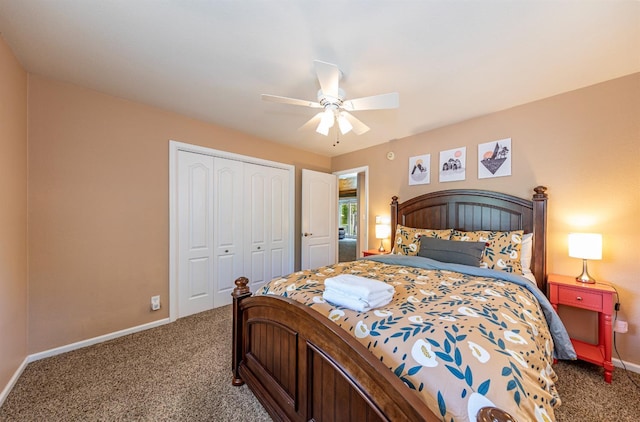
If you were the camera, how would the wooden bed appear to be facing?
facing the viewer and to the left of the viewer

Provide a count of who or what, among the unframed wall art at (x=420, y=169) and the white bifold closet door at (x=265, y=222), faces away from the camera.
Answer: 0

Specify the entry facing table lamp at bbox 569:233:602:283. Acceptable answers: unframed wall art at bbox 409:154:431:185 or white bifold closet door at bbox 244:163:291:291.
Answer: the white bifold closet door

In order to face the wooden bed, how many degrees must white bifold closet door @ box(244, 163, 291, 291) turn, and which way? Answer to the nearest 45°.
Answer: approximately 45° to its right

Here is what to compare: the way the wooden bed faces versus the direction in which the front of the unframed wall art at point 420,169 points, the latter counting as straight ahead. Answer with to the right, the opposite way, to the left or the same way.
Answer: the same way

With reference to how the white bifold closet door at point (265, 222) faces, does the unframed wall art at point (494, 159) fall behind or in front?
in front

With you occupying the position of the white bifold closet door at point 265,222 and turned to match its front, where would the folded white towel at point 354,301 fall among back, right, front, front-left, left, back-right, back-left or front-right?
front-right

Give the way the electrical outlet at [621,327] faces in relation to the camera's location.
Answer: facing the viewer

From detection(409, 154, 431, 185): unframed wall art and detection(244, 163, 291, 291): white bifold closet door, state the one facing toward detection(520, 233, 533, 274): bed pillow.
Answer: the white bifold closet door

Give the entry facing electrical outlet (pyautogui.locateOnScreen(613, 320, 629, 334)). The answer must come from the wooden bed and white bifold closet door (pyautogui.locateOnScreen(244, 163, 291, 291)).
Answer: the white bifold closet door

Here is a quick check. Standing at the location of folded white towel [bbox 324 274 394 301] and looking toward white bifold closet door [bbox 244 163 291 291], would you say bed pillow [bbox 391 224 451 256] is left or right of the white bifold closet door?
right

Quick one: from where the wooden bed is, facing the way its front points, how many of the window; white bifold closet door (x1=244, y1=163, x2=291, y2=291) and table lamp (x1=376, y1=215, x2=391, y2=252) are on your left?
0

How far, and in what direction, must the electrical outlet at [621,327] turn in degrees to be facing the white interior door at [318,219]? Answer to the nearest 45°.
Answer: approximately 90° to its right

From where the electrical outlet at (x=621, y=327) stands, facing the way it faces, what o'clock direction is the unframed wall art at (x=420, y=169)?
The unframed wall art is roughly at 3 o'clock from the electrical outlet.

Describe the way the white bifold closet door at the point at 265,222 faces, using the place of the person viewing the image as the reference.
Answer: facing the viewer and to the right of the viewer

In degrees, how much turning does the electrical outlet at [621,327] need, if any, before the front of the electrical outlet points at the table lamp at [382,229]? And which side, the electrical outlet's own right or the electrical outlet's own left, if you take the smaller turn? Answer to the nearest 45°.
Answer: approximately 90° to the electrical outlet's own right

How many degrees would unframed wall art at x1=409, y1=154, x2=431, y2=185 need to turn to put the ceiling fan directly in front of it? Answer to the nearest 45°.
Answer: approximately 45° to its left

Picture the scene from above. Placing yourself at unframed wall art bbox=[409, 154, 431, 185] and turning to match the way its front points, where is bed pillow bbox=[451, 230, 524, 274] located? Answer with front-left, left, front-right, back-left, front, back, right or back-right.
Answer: left

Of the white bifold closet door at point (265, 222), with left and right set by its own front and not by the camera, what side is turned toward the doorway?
left
